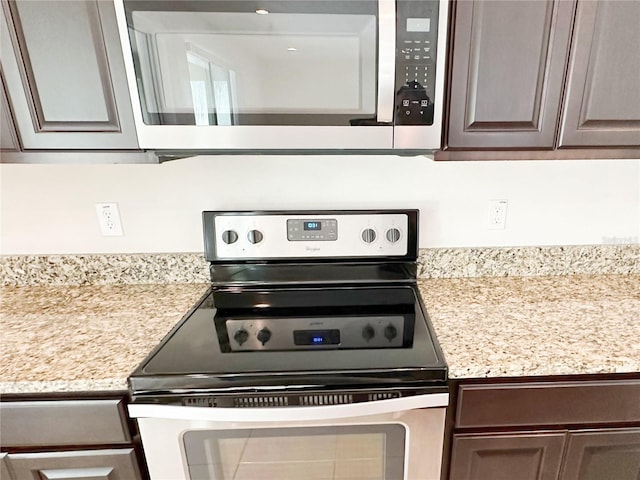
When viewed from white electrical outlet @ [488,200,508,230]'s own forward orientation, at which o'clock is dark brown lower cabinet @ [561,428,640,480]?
The dark brown lower cabinet is roughly at 11 o'clock from the white electrical outlet.

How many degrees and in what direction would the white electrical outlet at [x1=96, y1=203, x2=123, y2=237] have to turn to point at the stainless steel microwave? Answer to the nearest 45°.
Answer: approximately 45° to its left

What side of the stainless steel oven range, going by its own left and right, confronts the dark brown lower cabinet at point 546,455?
left

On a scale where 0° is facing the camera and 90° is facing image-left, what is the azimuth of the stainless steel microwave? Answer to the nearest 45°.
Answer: approximately 0°

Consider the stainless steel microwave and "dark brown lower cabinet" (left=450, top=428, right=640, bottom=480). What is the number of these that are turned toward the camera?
2

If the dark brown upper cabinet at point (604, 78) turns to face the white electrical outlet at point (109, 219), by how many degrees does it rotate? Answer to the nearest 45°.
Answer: approximately 45° to its right

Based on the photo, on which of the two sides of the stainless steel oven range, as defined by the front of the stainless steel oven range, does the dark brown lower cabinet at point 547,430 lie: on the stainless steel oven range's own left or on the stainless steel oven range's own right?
on the stainless steel oven range's own left
